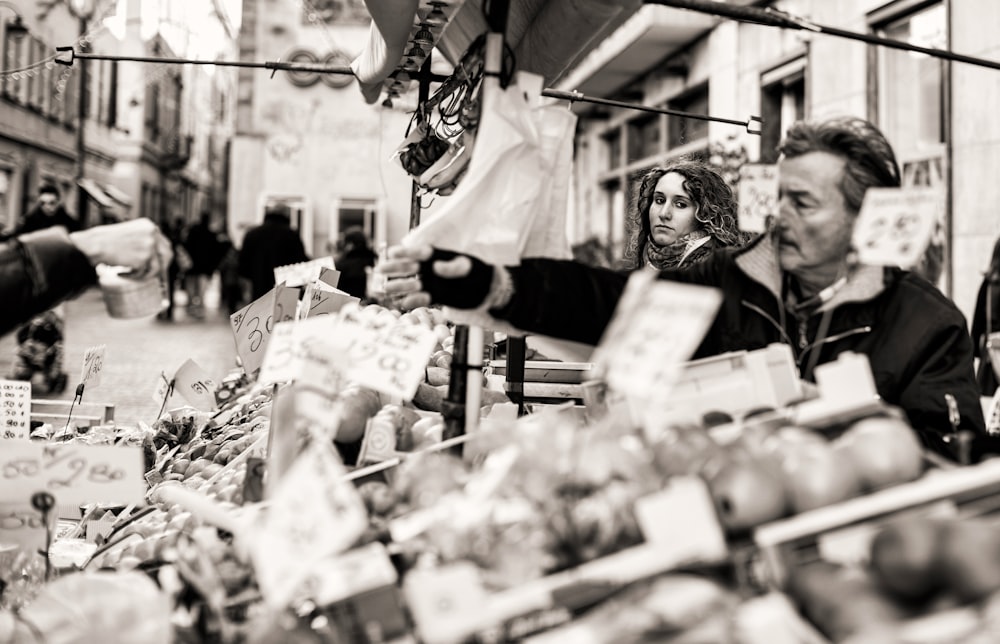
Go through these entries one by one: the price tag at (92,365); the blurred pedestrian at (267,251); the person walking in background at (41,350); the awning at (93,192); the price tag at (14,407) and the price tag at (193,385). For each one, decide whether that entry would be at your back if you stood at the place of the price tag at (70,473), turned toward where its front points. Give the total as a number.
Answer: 6

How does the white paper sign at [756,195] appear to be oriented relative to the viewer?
toward the camera

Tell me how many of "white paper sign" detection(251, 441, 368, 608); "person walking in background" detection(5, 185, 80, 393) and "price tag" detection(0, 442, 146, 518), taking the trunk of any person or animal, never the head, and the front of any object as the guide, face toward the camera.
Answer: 3

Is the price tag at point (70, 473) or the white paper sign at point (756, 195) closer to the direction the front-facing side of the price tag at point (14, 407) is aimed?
the price tag

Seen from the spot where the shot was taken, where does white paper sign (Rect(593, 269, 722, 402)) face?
facing the viewer

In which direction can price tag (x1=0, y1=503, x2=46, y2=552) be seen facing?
toward the camera

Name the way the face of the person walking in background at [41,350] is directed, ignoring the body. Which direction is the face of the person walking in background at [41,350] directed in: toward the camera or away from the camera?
toward the camera

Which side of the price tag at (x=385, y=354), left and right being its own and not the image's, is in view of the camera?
front

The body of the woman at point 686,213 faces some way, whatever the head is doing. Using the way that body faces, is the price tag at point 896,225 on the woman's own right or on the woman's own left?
on the woman's own left

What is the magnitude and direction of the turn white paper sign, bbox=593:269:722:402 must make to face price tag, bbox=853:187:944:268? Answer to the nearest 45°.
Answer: approximately 135° to its left
